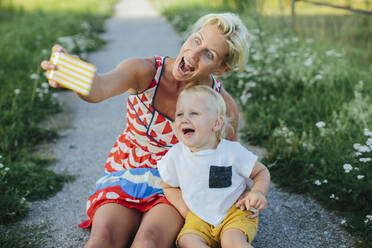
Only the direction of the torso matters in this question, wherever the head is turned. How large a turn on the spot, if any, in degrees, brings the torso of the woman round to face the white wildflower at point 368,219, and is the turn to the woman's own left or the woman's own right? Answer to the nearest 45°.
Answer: approximately 90° to the woman's own left

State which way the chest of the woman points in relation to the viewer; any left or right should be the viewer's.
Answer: facing the viewer
